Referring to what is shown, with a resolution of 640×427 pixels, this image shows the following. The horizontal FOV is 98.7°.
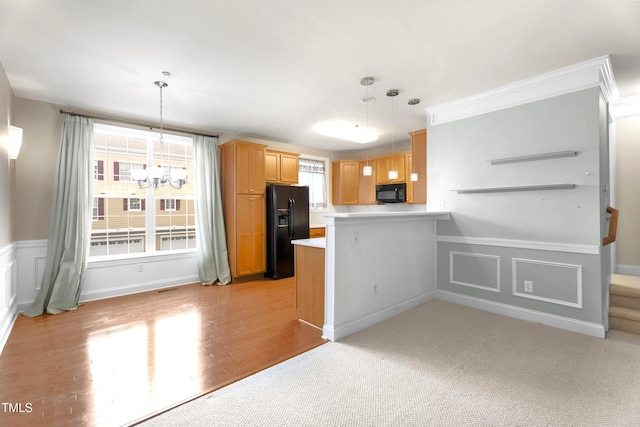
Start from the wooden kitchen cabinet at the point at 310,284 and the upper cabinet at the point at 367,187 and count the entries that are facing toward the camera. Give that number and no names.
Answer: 1

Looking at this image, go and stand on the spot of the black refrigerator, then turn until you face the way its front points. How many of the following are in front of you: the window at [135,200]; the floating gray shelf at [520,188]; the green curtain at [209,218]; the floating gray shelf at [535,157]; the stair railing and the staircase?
4

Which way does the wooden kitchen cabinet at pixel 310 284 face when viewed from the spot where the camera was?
facing away from the viewer and to the left of the viewer

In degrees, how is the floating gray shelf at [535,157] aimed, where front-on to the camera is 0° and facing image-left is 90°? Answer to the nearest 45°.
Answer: approximately 45°

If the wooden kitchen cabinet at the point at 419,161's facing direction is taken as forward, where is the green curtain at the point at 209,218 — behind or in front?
in front

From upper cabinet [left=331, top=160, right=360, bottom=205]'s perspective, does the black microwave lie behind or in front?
in front

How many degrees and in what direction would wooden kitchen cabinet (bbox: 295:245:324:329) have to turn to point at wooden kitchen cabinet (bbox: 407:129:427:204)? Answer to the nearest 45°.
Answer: approximately 90° to its right

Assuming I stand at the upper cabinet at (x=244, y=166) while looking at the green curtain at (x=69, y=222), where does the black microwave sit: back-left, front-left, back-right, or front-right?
back-left
